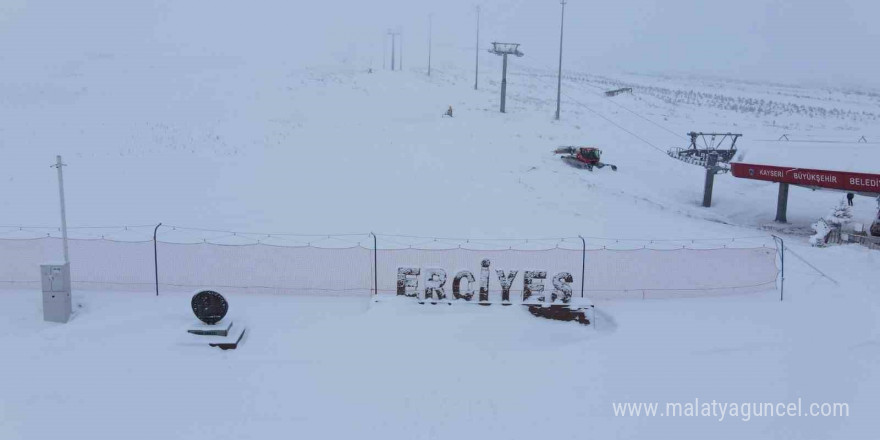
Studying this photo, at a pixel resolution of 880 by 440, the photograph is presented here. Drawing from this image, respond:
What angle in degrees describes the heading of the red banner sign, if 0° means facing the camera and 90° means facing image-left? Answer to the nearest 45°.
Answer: approximately 45°

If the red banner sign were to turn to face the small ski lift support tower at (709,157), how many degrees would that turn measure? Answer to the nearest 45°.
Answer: approximately 90° to its right
